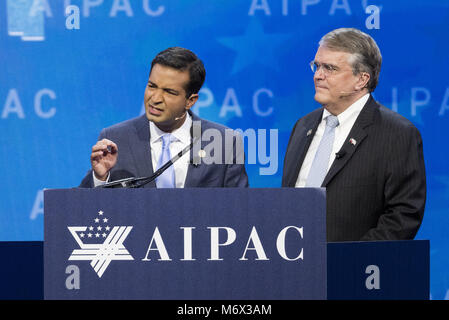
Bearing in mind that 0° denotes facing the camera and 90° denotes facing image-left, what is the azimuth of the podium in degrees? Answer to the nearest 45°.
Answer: approximately 0°

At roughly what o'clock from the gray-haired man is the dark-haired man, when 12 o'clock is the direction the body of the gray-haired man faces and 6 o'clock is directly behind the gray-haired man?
The dark-haired man is roughly at 2 o'clock from the gray-haired man.

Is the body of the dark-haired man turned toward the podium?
yes

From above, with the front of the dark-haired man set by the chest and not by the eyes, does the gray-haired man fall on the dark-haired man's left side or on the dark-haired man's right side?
on the dark-haired man's left side

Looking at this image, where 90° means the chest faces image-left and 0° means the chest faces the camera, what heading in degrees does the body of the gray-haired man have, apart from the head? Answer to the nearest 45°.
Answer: approximately 45°

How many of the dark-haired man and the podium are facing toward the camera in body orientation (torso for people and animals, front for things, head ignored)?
2

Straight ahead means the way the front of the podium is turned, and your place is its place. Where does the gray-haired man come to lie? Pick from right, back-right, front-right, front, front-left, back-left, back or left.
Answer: back-left

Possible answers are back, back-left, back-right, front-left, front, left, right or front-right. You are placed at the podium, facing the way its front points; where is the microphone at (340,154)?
back-left

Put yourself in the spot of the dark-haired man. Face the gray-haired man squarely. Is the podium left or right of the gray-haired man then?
right
